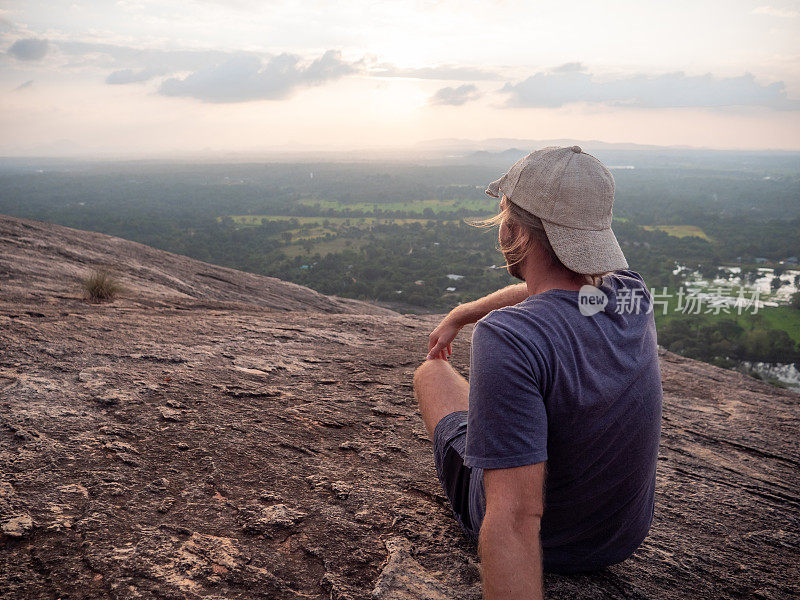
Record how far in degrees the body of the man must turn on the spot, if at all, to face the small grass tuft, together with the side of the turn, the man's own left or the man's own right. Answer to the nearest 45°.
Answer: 0° — they already face it

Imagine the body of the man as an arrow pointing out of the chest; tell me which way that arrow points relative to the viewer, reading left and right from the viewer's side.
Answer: facing away from the viewer and to the left of the viewer
